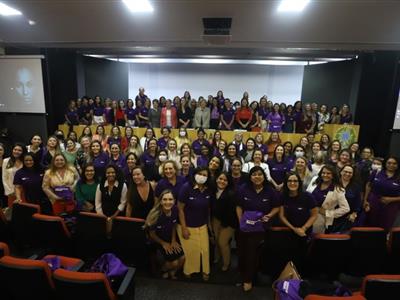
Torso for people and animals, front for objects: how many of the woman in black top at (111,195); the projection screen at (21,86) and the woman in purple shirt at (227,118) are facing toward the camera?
3

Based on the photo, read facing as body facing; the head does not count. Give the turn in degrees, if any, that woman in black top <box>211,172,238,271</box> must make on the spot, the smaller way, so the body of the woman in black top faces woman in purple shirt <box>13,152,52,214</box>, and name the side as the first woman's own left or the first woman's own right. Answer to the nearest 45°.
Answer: approximately 45° to the first woman's own right

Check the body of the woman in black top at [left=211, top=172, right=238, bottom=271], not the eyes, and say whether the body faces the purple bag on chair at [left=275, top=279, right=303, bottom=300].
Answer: no

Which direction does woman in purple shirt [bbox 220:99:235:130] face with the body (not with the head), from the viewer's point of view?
toward the camera

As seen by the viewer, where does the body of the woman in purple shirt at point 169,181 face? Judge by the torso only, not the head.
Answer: toward the camera

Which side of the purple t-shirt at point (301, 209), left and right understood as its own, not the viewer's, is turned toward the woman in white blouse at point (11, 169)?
right

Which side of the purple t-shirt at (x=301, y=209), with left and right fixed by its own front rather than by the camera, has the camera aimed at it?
front

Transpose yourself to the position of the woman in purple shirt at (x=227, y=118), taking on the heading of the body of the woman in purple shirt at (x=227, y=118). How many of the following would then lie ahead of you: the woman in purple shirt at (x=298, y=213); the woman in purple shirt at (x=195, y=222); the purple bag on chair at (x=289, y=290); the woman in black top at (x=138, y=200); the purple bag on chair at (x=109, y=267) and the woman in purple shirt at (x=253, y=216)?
6

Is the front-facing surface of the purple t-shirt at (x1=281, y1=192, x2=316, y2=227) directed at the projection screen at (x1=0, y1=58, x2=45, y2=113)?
no

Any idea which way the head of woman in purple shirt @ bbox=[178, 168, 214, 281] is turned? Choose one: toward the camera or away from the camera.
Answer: toward the camera

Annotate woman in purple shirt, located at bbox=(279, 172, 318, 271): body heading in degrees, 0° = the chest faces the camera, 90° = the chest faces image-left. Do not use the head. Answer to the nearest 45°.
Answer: approximately 0°

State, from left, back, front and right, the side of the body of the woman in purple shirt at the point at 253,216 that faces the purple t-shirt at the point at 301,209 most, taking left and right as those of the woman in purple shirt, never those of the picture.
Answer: left

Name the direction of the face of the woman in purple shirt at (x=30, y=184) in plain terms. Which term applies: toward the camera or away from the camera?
toward the camera

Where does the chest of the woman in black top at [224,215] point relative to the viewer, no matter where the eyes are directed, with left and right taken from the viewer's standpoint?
facing the viewer and to the left of the viewer

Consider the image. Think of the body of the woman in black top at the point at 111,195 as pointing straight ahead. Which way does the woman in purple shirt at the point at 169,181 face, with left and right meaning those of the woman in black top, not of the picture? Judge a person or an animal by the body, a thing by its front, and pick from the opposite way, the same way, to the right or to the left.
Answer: the same way

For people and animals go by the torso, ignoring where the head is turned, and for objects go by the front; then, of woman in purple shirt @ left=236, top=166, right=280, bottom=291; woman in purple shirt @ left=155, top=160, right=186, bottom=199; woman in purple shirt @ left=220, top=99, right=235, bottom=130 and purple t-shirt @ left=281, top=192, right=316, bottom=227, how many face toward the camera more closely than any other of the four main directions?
4

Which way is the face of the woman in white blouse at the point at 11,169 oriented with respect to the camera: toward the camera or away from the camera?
toward the camera
